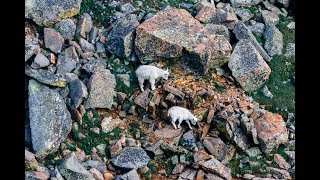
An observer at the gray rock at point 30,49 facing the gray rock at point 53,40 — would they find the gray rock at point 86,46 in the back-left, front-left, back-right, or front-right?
front-right

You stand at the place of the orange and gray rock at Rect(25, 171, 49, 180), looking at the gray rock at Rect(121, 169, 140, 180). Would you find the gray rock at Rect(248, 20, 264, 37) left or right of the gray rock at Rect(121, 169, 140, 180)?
left

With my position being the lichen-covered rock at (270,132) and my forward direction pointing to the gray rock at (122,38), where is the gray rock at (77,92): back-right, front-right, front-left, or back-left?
front-left

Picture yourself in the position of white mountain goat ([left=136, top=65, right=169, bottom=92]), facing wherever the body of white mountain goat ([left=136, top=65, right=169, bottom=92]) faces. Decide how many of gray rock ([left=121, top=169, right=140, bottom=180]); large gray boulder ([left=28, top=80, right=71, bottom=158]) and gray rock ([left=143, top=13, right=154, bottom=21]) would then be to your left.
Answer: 1

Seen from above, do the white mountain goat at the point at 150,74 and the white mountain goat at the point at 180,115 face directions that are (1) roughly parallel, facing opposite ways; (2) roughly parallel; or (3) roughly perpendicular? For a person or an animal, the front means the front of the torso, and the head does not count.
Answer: roughly parallel
